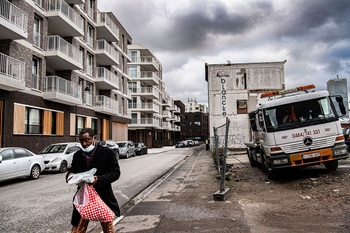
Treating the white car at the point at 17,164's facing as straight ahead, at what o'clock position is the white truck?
The white truck is roughly at 9 o'clock from the white car.

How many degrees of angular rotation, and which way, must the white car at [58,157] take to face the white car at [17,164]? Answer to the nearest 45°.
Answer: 0° — it already faces it

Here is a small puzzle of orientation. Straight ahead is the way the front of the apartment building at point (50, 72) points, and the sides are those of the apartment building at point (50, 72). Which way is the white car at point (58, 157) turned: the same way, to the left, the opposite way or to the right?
to the right

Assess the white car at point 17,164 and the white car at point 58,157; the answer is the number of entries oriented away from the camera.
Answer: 0

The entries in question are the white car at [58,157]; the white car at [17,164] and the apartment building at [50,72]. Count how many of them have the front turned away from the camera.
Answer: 0

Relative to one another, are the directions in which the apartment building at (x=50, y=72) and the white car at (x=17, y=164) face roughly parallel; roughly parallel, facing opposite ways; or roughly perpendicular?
roughly perpendicular

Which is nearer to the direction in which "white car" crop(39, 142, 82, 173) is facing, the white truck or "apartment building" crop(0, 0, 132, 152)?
the white truck

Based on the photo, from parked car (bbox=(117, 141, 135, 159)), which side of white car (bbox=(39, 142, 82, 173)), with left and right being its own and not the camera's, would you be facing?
back

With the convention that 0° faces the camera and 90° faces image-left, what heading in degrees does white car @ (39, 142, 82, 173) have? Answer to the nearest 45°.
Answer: approximately 45°

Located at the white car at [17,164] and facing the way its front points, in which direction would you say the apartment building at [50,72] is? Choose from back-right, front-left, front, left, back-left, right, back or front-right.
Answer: back-right

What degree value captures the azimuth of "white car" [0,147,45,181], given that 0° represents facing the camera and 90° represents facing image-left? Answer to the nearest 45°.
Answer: approximately 45°

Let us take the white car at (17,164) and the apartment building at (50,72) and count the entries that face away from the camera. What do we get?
0

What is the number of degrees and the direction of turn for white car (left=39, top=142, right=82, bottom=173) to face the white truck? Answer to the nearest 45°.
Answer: approximately 90° to its left

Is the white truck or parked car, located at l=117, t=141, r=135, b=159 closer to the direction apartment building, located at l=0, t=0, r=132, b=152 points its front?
the white truck
